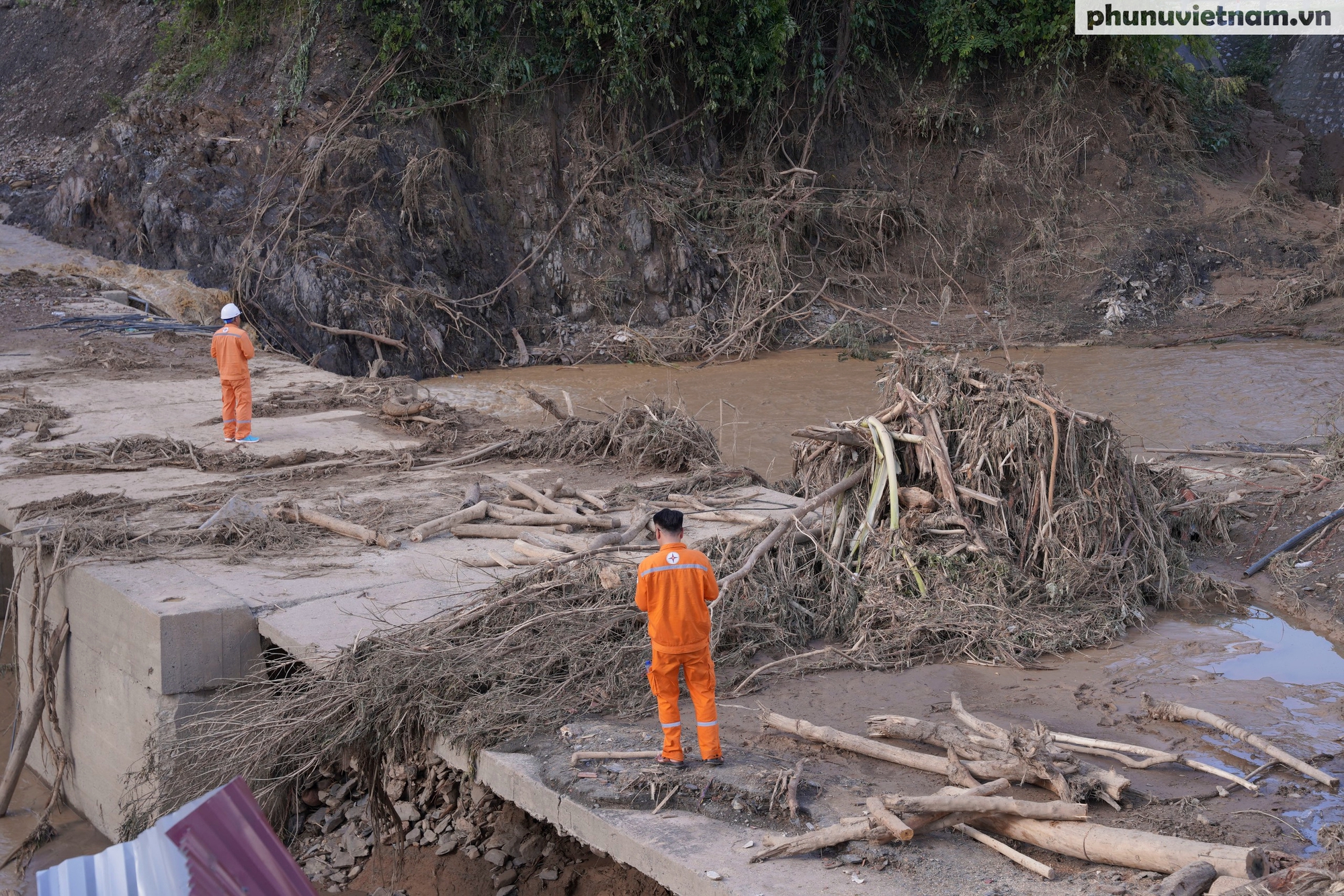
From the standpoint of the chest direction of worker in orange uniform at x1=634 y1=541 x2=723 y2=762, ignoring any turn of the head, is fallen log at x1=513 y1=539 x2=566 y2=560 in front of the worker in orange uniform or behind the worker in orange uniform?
in front

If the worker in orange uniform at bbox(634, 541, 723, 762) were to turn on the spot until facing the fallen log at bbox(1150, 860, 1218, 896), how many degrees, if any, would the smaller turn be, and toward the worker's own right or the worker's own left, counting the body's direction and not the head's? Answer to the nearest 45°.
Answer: approximately 135° to the worker's own right

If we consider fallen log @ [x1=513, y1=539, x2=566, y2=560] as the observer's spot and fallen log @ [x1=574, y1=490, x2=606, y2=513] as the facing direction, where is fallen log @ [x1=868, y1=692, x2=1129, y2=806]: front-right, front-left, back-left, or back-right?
back-right

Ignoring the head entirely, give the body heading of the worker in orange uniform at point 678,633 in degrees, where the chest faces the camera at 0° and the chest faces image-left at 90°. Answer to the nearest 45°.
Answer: approximately 180°

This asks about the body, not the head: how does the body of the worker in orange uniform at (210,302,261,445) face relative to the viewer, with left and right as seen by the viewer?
facing away from the viewer and to the right of the viewer

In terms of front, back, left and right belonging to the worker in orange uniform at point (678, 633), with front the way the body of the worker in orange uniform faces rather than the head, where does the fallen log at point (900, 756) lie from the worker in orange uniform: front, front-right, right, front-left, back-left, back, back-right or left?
right

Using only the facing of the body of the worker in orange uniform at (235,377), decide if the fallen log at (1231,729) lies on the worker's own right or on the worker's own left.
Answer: on the worker's own right

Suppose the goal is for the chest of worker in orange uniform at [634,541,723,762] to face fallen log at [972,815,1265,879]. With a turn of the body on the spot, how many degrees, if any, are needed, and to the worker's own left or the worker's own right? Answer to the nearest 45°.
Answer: approximately 135° to the worker's own right

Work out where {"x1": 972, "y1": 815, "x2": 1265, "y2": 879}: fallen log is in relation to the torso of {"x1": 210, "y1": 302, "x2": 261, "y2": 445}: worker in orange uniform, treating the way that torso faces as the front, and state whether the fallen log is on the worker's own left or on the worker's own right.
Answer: on the worker's own right

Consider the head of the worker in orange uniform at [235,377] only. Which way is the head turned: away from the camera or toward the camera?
away from the camera

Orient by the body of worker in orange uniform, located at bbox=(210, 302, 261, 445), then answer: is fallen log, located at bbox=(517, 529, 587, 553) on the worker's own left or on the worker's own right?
on the worker's own right

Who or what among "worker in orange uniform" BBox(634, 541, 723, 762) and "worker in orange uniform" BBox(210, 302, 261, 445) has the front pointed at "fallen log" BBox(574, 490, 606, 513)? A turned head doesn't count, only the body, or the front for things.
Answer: "worker in orange uniform" BBox(634, 541, 723, 762)

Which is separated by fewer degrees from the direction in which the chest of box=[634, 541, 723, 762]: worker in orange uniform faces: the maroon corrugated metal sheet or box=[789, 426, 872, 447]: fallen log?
the fallen log

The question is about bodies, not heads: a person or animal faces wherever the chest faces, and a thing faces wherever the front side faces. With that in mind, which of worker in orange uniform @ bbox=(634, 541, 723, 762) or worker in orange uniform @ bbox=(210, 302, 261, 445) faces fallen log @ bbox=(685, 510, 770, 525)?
worker in orange uniform @ bbox=(634, 541, 723, 762)
